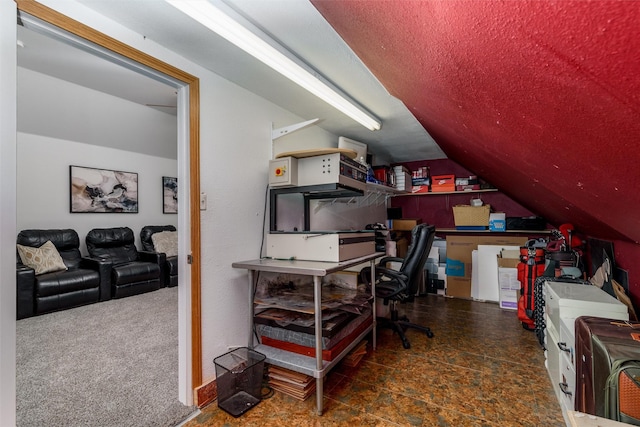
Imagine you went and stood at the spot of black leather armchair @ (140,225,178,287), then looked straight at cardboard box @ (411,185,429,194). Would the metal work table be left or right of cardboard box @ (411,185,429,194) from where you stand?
right

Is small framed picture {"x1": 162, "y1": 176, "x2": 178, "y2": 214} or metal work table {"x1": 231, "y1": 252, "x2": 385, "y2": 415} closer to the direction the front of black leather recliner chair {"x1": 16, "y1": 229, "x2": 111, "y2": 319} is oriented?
the metal work table

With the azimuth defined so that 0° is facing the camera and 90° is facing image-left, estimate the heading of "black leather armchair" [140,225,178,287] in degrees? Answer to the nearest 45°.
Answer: approximately 315°

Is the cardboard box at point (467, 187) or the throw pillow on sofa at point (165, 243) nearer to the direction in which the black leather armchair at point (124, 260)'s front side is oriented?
the cardboard box

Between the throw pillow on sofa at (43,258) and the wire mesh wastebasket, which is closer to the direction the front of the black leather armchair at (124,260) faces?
the wire mesh wastebasket

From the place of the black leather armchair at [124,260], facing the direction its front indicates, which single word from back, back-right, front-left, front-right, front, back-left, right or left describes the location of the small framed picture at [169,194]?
left
